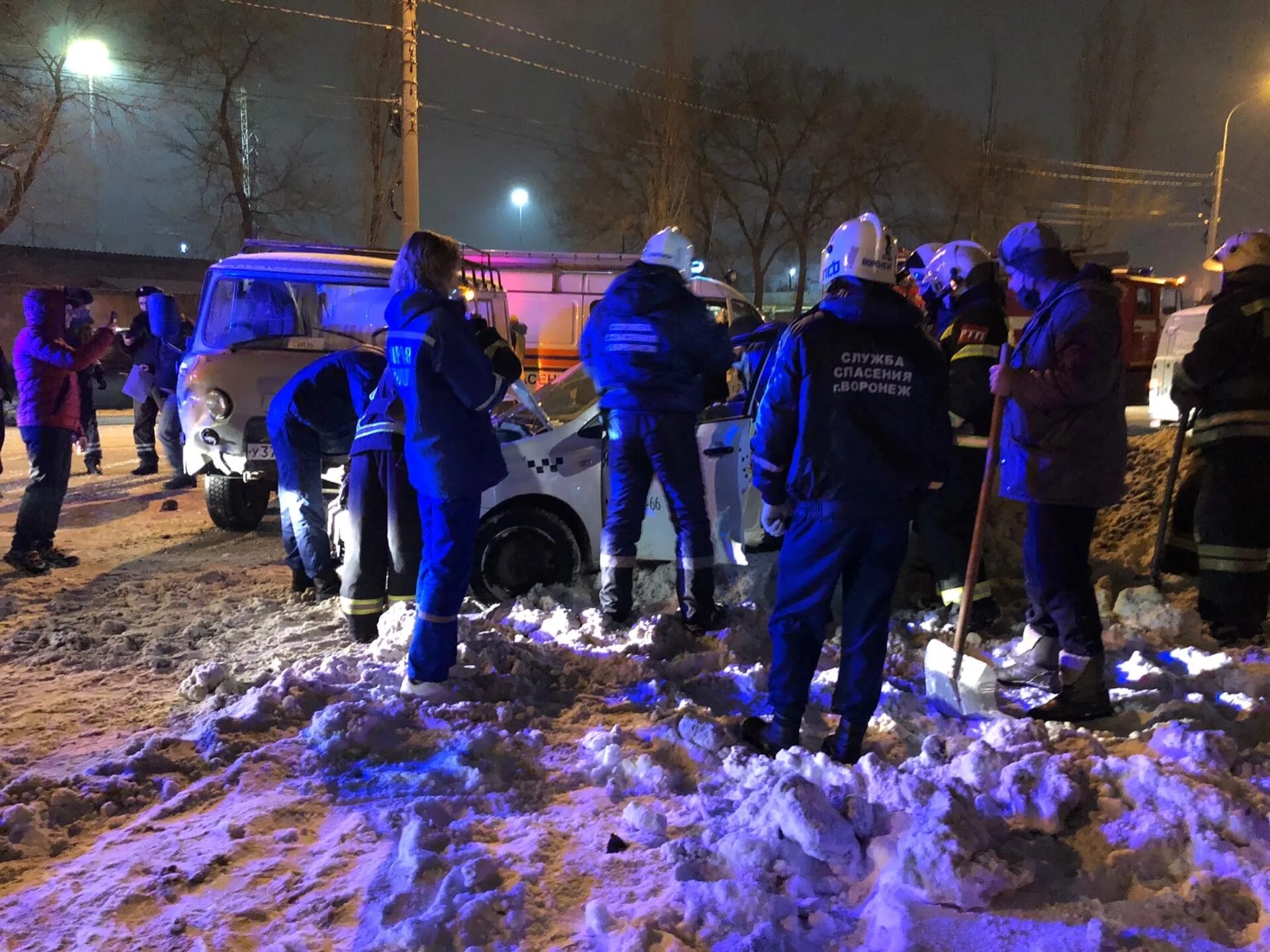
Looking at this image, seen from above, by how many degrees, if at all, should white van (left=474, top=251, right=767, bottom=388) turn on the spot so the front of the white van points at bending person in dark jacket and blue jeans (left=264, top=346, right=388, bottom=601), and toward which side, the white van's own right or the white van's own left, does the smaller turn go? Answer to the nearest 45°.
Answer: approximately 90° to the white van's own right

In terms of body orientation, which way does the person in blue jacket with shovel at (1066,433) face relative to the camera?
to the viewer's left

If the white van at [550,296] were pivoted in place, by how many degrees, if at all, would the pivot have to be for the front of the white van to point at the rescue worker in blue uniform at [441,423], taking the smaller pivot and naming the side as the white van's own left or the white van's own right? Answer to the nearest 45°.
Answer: approximately 90° to the white van's own right

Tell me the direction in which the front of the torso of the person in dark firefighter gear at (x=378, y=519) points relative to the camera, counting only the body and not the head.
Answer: away from the camera

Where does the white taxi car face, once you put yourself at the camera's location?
facing the viewer and to the left of the viewer

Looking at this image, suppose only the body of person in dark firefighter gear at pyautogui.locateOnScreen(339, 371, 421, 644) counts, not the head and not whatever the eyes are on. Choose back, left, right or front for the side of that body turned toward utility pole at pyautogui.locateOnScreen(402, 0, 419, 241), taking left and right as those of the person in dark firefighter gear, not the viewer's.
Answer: front

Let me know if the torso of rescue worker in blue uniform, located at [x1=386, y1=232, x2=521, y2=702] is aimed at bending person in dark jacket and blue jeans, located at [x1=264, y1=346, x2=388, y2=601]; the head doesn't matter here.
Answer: no

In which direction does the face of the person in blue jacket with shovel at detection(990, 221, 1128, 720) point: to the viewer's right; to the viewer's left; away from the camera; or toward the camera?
to the viewer's left

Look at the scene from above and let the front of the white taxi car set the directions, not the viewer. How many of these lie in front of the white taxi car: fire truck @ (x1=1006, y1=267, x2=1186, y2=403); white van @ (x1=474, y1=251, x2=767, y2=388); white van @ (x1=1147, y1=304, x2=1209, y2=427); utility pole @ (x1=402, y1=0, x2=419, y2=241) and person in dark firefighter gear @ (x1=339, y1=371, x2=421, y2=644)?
1

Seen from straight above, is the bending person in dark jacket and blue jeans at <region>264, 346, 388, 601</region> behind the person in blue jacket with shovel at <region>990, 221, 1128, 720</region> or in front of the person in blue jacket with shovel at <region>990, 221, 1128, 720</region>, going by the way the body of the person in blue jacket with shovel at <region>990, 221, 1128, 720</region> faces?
in front

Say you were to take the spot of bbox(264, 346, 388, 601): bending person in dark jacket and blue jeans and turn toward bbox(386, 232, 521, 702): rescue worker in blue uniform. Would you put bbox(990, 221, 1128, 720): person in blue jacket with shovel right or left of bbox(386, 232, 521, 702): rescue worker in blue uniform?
left

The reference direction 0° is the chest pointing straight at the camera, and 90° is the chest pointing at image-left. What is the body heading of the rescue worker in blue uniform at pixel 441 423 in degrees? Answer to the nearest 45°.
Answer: approximately 225°

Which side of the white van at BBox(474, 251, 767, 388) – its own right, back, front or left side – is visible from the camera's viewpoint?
right

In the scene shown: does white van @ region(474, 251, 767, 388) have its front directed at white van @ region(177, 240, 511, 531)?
no

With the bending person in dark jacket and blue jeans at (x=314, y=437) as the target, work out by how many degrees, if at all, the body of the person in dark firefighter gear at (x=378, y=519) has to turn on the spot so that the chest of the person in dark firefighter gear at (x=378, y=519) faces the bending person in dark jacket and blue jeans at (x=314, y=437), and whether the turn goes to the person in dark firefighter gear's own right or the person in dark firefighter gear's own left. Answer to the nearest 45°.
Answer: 0° — they already face them

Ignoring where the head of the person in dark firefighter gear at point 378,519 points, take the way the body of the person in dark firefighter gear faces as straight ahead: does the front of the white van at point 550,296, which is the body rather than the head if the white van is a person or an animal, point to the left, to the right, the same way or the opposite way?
to the right

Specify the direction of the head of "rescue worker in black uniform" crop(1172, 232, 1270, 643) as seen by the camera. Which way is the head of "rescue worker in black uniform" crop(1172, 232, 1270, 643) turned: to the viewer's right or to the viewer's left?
to the viewer's left

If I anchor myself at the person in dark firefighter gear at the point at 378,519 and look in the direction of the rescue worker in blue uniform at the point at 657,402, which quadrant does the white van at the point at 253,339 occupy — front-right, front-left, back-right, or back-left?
back-left
